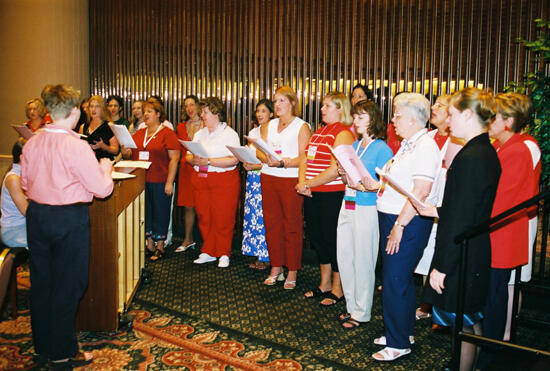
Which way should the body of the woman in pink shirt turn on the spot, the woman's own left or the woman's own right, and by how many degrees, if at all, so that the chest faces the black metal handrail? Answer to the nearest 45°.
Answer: approximately 90° to the woman's own right

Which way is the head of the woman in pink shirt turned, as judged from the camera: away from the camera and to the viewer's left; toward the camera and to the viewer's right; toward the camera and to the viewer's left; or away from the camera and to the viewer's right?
away from the camera and to the viewer's right

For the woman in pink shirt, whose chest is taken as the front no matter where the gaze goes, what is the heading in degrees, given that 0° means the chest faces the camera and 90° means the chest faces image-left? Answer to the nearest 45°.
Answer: approximately 225°
